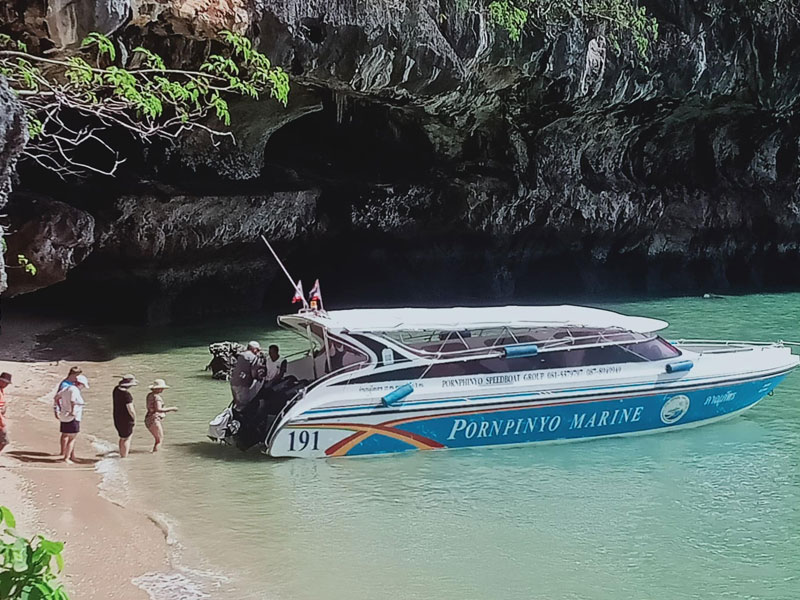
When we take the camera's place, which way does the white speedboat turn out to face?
facing to the right of the viewer

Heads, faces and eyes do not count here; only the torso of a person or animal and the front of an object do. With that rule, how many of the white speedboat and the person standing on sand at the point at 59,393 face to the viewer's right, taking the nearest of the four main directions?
2

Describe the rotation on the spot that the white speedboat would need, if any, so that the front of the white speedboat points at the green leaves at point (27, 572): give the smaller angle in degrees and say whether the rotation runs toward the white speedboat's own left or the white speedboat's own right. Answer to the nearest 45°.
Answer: approximately 90° to the white speedboat's own right

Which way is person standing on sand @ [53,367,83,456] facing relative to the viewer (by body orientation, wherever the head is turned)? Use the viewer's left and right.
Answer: facing to the right of the viewer

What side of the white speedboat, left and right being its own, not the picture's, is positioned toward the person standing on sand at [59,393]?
back

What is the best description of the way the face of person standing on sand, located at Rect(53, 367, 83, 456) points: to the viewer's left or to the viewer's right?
to the viewer's right

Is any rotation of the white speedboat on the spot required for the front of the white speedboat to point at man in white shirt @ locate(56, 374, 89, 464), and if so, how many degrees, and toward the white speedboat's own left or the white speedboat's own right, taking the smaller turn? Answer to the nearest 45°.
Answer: approximately 180°
